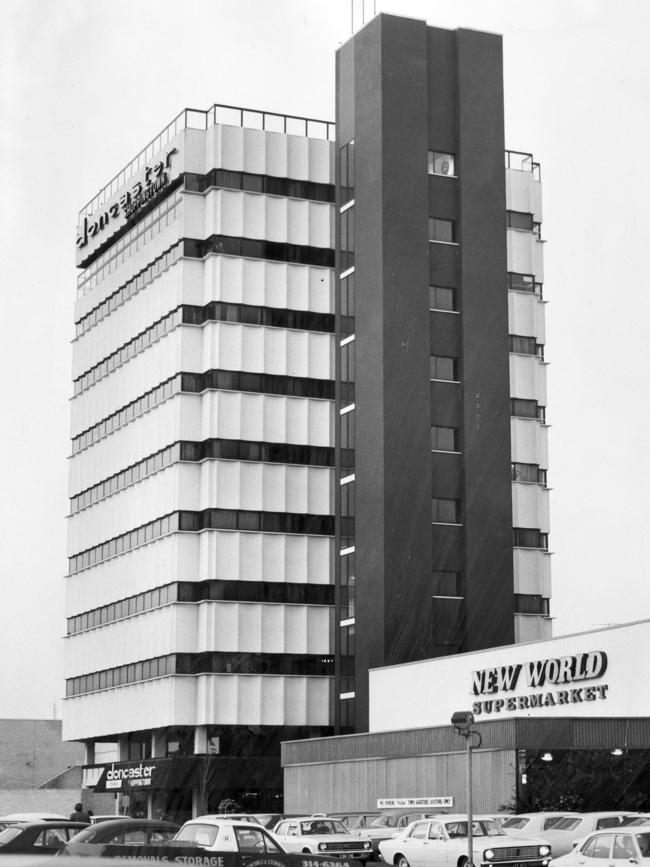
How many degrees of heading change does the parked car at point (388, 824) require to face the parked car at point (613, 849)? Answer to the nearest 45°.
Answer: approximately 45° to its left

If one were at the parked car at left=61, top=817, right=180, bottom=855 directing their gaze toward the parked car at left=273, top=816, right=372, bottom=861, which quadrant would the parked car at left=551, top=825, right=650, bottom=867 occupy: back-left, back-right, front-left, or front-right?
front-right

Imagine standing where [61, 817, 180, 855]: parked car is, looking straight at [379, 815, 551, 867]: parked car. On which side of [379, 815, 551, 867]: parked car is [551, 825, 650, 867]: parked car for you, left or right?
right

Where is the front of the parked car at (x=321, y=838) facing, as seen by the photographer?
facing the viewer and to the right of the viewer

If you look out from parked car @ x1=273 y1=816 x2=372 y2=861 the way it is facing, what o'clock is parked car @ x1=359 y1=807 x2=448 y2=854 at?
parked car @ x1=359 y1=807 x2=448 y2=854 is roughly at 8 o'clock from parked car @ x1=273 y1=816 x2=372 y2=861.

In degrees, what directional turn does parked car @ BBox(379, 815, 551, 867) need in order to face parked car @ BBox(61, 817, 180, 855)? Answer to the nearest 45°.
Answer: approximately 90° to its right

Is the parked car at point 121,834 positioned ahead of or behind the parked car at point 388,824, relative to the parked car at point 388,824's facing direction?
ahead

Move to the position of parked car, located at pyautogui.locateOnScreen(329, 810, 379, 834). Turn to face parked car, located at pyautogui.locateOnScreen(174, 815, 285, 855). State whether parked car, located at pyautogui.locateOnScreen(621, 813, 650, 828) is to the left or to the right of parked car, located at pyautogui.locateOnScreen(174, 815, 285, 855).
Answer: left

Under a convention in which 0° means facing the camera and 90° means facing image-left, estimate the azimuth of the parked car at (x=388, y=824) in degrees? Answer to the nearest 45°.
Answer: approximately 45°

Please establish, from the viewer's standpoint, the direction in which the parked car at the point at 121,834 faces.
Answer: facing the viewer and to the left of the viewer
